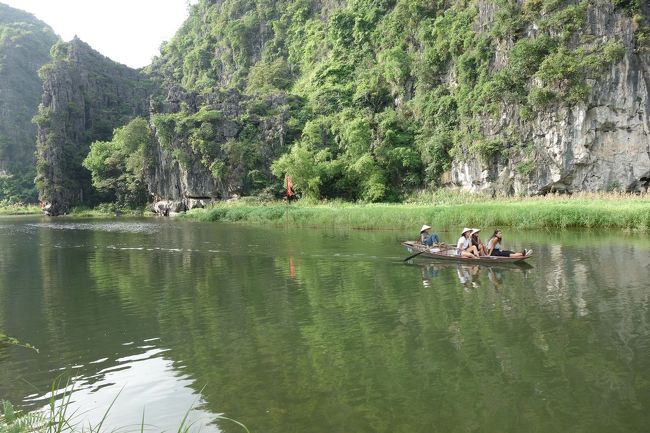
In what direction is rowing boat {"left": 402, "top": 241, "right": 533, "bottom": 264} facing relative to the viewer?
to the viewer's right

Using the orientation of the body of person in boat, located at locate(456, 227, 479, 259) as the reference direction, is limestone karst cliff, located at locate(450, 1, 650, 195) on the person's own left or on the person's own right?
on the person's own left

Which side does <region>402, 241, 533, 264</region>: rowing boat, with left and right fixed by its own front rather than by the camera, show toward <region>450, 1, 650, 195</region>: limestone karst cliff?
left

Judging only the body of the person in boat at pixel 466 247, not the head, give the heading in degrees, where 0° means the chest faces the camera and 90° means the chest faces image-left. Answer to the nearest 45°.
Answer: approximately 270°
